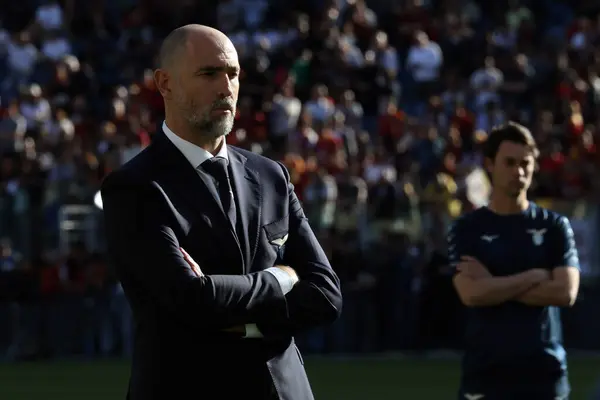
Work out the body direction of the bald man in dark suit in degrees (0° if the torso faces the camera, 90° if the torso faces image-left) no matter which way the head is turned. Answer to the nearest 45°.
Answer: approximately 315°
